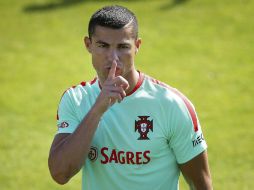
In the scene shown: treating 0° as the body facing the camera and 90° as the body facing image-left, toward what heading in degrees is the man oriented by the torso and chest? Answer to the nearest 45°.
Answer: approximately 0°
